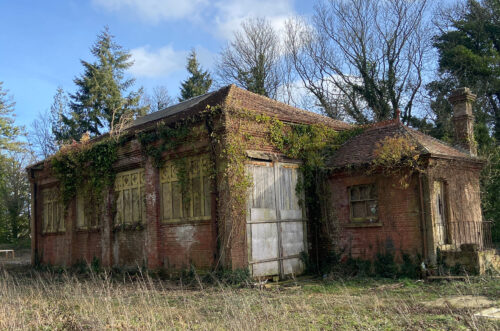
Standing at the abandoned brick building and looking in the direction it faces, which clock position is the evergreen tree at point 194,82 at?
The evergreen tree is roughly at 7 o'clock from the abandoned brick building.

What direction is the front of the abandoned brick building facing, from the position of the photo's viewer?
facing the viewer and to the right of the viewer

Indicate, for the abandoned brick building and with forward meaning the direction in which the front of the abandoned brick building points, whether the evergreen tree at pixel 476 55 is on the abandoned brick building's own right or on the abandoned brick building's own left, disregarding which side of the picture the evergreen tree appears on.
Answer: on the abandoned brick building's own left

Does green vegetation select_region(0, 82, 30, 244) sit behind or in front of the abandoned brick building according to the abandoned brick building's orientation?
behind

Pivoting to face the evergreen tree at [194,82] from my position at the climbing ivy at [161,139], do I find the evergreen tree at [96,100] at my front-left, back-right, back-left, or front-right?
front-left

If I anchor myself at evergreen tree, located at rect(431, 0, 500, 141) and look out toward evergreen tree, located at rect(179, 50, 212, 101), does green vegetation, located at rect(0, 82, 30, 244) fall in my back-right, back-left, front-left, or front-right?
front-left

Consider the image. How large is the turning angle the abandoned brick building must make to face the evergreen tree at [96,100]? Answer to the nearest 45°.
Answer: approximately 180°

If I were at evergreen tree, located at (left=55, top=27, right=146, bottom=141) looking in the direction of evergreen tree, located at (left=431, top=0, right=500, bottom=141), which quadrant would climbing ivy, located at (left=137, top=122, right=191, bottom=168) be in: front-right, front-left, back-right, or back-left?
front-right

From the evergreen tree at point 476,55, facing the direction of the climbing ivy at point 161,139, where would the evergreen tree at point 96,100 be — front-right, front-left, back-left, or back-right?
front-right

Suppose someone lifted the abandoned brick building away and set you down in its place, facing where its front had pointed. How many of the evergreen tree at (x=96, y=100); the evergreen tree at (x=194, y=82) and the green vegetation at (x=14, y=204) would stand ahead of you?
0

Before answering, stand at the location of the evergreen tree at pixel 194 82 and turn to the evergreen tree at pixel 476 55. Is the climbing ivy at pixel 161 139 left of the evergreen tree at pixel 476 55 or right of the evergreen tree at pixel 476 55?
right
